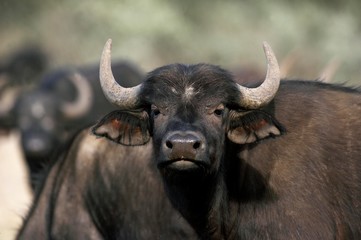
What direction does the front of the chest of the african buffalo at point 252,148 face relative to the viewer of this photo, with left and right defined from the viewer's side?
facing the viewer and to the left of the viewer

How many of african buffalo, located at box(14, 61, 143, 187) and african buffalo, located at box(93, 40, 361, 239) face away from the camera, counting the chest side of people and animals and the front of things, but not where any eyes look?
0

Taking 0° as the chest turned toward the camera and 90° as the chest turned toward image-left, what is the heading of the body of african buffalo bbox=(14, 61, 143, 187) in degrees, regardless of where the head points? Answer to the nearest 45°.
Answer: approximately 45°

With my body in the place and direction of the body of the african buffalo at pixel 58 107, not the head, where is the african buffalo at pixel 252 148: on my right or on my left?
on my left

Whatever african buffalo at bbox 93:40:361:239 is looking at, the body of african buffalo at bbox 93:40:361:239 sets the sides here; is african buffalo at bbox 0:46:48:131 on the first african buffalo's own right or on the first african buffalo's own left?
on the first african buffalo's own right

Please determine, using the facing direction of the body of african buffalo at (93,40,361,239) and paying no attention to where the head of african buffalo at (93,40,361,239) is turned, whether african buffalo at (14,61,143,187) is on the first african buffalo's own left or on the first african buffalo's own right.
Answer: on the first african buffalo's own right

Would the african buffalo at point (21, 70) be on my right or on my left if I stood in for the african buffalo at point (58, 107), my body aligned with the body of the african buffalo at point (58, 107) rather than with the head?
on my right
